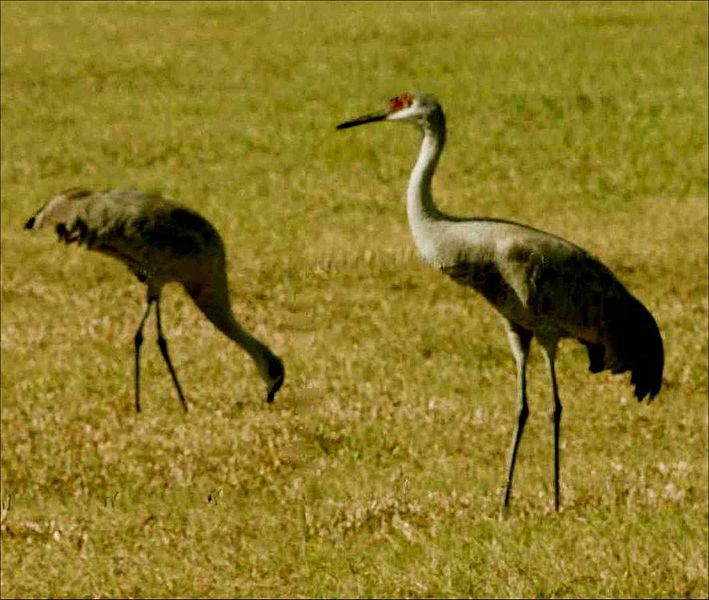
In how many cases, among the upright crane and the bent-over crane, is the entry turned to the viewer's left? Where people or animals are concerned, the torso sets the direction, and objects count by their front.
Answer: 1

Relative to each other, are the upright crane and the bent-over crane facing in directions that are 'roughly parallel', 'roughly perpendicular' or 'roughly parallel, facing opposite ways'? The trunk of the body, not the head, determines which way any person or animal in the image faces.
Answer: roughly parallel, facing opposite ways

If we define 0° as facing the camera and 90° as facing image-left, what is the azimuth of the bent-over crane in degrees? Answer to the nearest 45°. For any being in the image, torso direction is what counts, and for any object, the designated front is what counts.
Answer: approximately 270°

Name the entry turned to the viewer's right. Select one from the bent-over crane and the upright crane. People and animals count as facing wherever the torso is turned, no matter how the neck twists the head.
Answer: the bent-over crane

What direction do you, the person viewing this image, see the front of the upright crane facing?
facing to the left of the viewer
